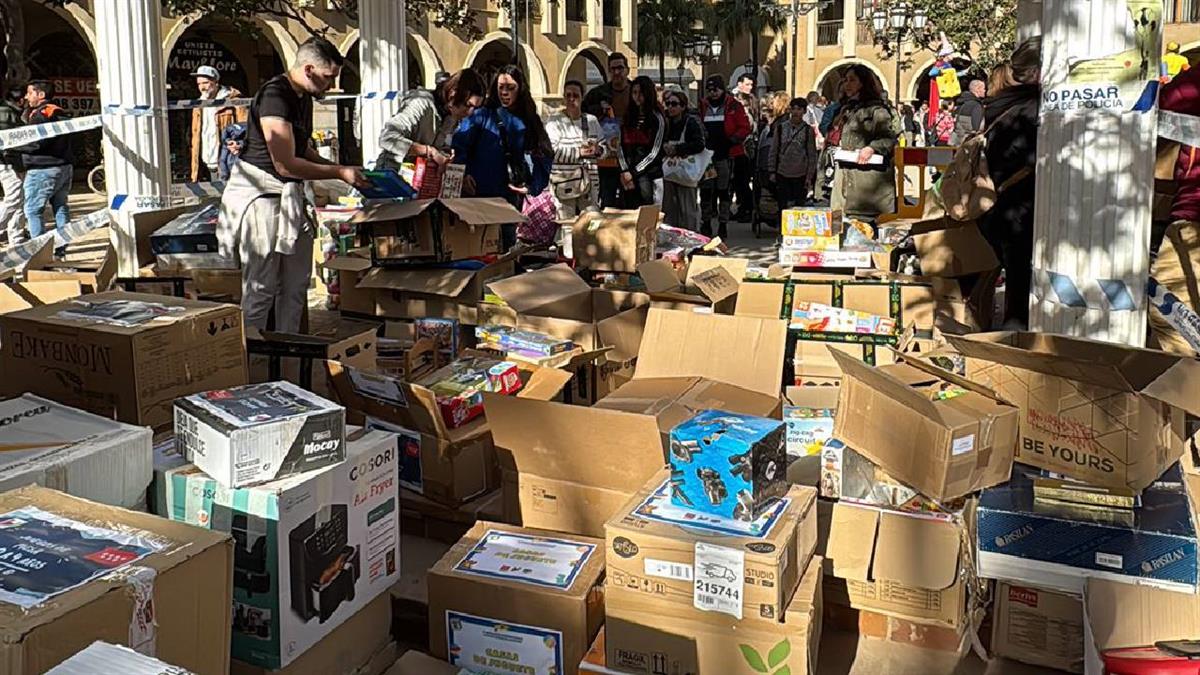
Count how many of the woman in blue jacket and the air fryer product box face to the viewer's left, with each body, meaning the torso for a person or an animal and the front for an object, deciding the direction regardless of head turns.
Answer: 0

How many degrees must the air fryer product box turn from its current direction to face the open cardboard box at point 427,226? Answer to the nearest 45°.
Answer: approximately 135° to its left

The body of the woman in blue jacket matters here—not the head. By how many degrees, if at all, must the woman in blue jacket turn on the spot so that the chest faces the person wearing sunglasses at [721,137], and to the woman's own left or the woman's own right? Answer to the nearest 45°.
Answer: approximately 135° to the woman's own left

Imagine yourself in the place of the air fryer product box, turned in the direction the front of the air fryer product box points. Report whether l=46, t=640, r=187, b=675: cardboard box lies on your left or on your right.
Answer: on your right

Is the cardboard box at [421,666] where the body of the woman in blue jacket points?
yes

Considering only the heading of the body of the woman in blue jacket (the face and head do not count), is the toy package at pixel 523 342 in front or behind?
in front

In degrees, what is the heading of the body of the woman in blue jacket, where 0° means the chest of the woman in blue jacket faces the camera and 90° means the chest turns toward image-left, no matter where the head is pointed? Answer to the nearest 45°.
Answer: approximately 0°

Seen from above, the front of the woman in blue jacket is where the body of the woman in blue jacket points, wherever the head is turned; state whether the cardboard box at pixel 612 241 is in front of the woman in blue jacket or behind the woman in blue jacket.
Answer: in front

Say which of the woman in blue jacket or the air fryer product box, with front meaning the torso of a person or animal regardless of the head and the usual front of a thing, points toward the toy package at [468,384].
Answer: the woman in blue jacket

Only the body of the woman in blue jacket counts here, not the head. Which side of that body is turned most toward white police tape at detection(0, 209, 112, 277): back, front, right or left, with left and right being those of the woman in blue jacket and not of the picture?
right

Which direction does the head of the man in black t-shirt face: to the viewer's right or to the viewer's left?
to the viewer's right

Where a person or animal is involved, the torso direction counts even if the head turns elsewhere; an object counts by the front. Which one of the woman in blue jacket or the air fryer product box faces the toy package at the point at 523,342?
the woman in blue jacket

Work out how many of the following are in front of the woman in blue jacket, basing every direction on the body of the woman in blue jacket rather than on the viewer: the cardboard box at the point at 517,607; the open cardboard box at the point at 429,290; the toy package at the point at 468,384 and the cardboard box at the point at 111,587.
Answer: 4
